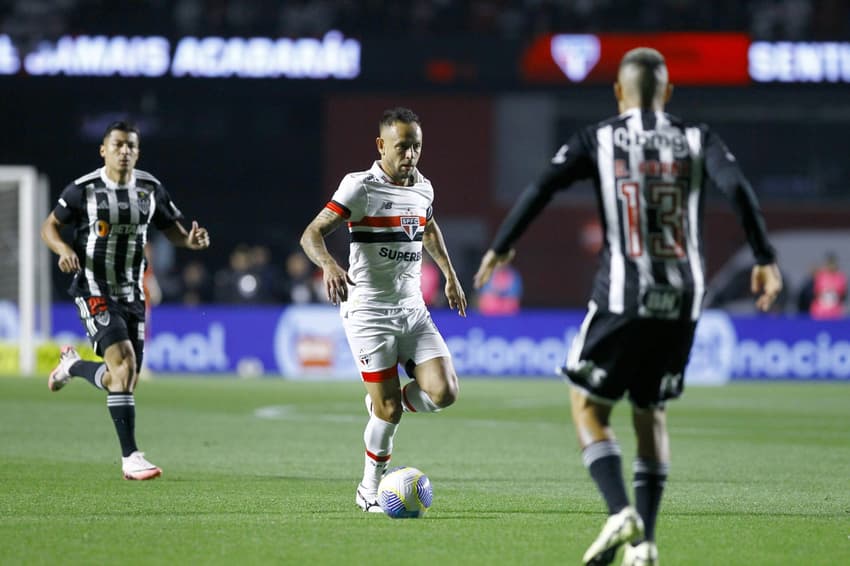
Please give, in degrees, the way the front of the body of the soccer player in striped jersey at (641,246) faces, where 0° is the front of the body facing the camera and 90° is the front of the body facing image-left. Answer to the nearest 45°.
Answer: approximately 180°

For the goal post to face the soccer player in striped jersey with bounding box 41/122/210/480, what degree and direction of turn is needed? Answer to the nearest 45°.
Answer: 0° — it already faces them

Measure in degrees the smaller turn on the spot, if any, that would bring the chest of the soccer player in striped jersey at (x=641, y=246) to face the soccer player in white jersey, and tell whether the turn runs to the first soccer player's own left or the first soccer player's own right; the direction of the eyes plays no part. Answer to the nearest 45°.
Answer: approximately 45° to the first soccer player's own left

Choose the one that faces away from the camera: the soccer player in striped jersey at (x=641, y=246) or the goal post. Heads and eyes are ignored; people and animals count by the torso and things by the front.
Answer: the soccer player in striped jersey

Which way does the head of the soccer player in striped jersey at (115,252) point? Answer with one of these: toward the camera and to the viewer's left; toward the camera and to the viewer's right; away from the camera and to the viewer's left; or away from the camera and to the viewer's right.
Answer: toward the camera and to the viewer's right

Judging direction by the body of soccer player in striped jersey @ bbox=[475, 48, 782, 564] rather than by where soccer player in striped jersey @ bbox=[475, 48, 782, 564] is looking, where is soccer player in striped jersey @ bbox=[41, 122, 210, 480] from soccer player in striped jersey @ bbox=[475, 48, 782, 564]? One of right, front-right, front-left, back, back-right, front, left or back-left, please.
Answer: front-left

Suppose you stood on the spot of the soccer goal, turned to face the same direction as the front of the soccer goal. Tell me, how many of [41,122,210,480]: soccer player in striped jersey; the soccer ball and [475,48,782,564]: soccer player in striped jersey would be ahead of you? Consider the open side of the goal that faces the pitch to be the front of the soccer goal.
3

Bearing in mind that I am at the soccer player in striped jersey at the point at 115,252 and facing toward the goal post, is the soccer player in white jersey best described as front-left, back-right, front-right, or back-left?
back-right

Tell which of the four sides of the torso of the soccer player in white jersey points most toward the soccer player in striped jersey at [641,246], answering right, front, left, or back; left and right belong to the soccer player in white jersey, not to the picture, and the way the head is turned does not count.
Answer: front

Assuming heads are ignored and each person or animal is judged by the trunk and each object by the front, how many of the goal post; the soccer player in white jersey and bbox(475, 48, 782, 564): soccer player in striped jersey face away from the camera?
1

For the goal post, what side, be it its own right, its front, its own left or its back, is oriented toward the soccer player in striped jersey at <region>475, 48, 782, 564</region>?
front

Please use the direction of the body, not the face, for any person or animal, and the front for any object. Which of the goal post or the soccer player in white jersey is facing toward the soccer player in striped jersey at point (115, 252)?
the goal post

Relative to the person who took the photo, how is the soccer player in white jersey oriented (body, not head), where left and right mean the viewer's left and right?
facing the viewer and to the right of the viewer

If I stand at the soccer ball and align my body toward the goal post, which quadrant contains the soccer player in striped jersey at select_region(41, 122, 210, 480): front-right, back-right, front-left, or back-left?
front-left
